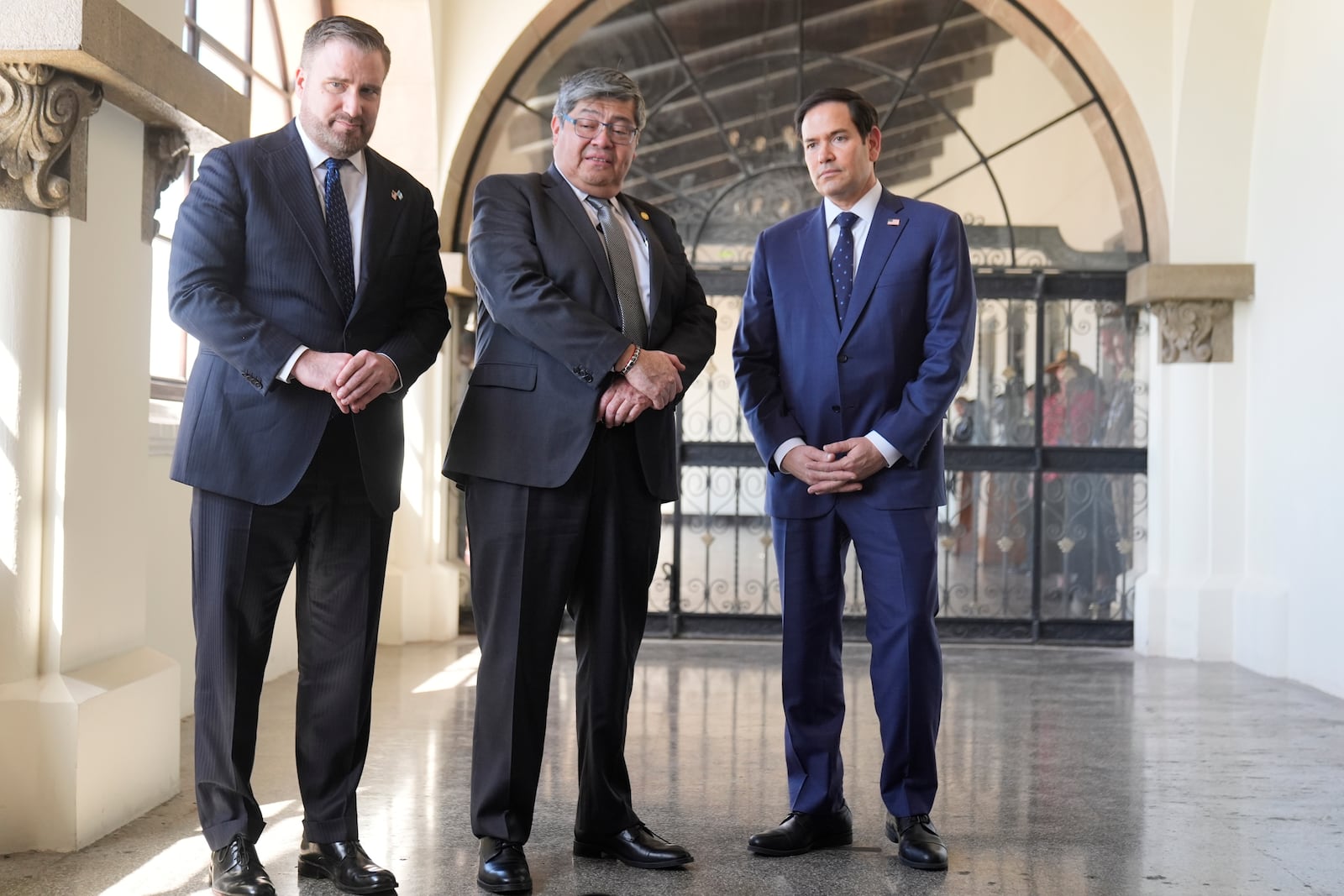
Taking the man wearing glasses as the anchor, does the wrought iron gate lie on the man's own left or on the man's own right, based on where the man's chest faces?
on the man's own left

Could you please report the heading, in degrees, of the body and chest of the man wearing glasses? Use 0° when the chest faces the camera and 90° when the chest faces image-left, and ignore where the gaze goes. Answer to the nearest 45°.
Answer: approximately 315°

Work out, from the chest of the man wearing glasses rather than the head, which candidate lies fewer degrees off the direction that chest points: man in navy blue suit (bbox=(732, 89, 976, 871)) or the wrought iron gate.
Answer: the man in navy blue suit

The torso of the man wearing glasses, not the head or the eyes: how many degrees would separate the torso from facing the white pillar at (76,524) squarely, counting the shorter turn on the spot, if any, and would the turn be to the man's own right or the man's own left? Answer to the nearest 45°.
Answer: approximately 135° to the man's own right

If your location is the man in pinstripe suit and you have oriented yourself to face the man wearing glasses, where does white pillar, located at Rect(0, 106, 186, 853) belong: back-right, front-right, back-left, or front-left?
back-left

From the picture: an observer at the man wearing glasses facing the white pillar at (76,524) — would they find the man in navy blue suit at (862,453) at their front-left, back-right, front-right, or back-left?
back-right

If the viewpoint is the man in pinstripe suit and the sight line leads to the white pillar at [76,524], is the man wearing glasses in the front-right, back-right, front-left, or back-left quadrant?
back-right

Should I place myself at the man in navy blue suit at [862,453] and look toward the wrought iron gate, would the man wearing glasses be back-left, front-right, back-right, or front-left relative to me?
back-left

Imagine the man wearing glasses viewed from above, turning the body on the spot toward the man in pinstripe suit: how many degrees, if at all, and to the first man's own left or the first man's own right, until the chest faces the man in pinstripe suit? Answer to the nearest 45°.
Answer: approximately 135° to the first man's own right

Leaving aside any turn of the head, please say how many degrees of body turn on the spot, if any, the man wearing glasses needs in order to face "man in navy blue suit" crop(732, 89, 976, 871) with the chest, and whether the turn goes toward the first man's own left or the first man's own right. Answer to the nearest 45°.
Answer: approximately 45° to the first man's own left
